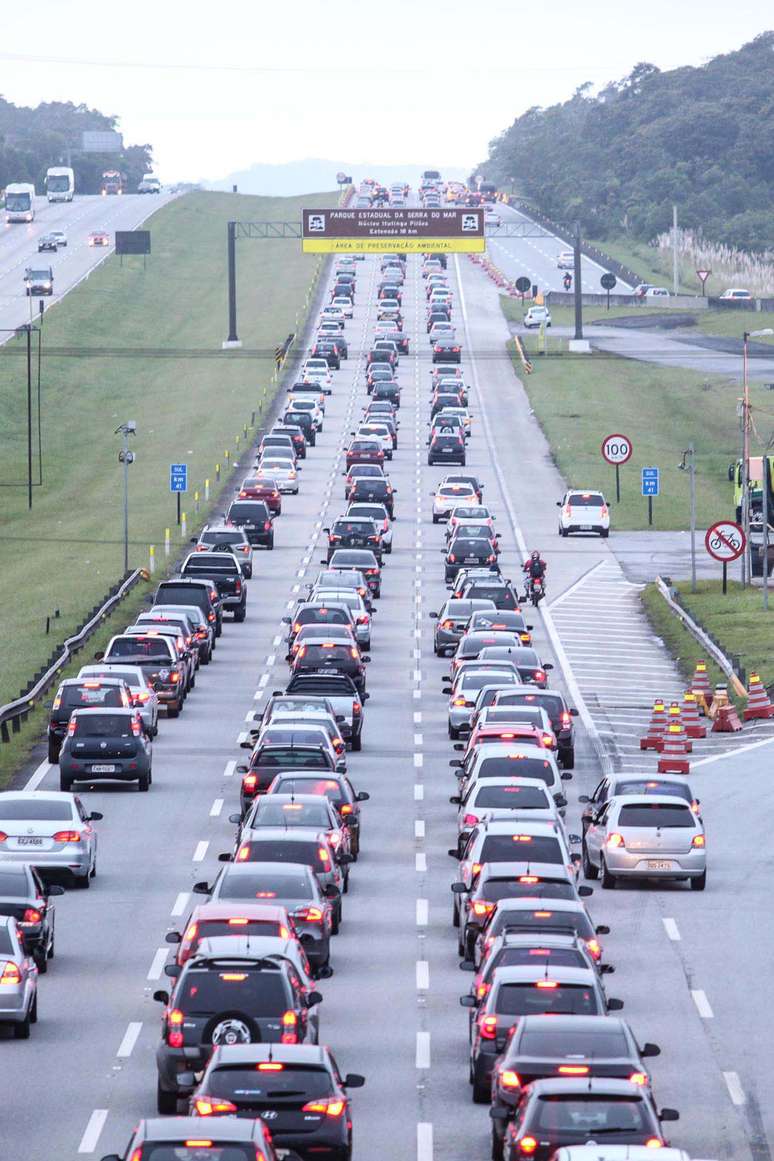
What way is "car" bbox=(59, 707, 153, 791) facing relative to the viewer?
away from the camera

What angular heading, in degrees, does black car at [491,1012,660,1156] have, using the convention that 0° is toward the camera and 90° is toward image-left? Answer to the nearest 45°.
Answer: approximately 180°

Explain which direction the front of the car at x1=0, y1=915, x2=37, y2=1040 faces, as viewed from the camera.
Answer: facing away from the viewer

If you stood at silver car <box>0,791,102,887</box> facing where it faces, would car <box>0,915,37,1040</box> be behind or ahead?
behind

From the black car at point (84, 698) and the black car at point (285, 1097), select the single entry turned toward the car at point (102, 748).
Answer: the black car at point (285, 1097)

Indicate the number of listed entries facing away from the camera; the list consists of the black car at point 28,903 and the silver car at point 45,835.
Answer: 2

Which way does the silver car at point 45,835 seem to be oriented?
away from the camera

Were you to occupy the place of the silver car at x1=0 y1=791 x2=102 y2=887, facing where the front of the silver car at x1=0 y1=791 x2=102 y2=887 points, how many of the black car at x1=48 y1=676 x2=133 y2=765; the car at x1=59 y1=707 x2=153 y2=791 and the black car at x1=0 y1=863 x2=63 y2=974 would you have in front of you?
2

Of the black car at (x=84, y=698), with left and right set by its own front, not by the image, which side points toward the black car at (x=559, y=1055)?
back

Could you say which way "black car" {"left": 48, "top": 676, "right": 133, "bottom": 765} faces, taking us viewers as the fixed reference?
facing away from the viewer

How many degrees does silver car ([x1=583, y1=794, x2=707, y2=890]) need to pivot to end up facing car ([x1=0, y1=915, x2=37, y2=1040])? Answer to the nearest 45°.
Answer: approximately 135° to its left

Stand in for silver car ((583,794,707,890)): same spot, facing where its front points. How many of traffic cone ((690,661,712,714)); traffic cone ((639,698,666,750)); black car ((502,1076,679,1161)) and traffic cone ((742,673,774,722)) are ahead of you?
3
